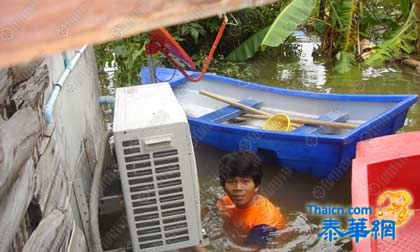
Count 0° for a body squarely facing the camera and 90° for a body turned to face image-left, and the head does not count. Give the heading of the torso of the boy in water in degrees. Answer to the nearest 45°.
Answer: approximately 45°

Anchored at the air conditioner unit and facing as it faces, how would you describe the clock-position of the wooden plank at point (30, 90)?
The wooden plank is roughly at 4 o'clock from the air conditioner unit.

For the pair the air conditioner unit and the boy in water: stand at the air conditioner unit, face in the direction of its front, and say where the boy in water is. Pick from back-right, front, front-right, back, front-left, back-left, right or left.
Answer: front-left

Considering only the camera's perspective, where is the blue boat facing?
facing away from the viewer and to the left of the viewer

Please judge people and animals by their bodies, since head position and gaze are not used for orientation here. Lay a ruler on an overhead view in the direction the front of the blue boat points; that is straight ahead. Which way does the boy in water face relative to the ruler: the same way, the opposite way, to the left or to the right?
to the left

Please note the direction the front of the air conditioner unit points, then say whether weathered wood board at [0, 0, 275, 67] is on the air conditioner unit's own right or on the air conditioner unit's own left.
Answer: on the air conditioner unit's own right

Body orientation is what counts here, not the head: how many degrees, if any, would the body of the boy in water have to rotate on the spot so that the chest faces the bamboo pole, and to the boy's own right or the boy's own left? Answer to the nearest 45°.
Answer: approximately 135° to the boy's own right
